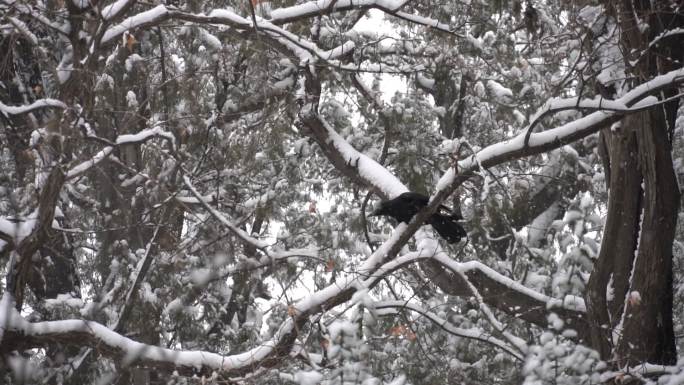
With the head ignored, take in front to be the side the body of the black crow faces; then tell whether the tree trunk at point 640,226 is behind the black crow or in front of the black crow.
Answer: behind

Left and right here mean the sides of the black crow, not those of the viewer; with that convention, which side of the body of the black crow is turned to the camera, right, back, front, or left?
left
